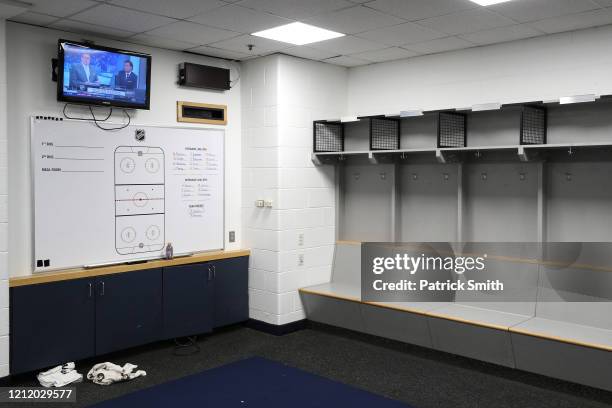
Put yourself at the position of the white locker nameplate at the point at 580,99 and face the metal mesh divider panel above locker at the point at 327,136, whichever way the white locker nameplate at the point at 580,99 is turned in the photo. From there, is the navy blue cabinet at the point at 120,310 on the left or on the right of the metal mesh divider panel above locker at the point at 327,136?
left

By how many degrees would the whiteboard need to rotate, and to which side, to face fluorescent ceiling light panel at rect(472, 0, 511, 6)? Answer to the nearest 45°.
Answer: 0° — it already faces it

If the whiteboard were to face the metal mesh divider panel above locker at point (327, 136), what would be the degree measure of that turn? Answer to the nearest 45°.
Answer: approximately 45° to its left

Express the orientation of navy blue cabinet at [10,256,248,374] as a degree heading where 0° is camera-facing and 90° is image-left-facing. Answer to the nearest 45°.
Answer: approximately 315°
